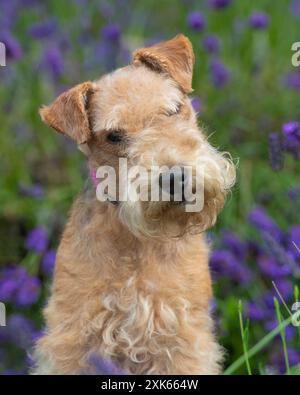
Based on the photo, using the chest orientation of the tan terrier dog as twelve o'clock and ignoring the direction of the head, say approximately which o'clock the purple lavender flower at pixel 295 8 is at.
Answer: The purple lavender flower is roughly at 7 o'clock from the tan terrier dog.

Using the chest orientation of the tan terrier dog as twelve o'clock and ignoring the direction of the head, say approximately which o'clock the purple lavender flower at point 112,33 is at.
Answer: The purple lavender flower is roughly at 6 o'clock from the tan terrier dog.

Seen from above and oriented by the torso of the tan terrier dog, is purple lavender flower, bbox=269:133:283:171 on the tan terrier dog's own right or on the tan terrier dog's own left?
on the tan terrier dog's own left

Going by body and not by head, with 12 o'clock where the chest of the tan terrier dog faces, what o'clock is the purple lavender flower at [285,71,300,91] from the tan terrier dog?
The purple lavender flower is roughly at 7 o'clock from the tan terrier dog.

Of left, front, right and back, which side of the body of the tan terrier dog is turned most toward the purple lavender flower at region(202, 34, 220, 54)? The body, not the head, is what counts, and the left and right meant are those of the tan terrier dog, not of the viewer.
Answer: back

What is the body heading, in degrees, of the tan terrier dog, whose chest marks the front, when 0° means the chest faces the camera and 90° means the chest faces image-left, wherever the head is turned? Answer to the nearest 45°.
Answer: approximately 0°

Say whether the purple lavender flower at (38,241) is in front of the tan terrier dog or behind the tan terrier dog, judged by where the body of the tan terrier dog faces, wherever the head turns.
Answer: behind

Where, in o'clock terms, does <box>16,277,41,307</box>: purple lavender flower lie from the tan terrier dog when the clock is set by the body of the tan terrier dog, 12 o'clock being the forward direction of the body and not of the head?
The purple lavender flower is roughly at 5 o'clock from the tan terrier dog.
